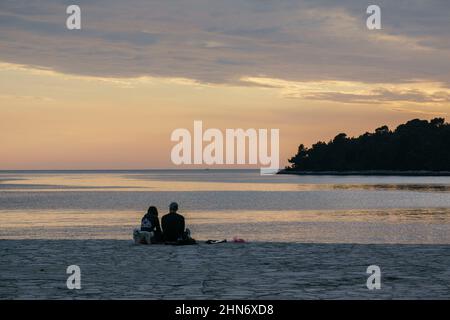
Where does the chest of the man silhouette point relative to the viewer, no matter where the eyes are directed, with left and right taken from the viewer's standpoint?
facing away from the viewer
